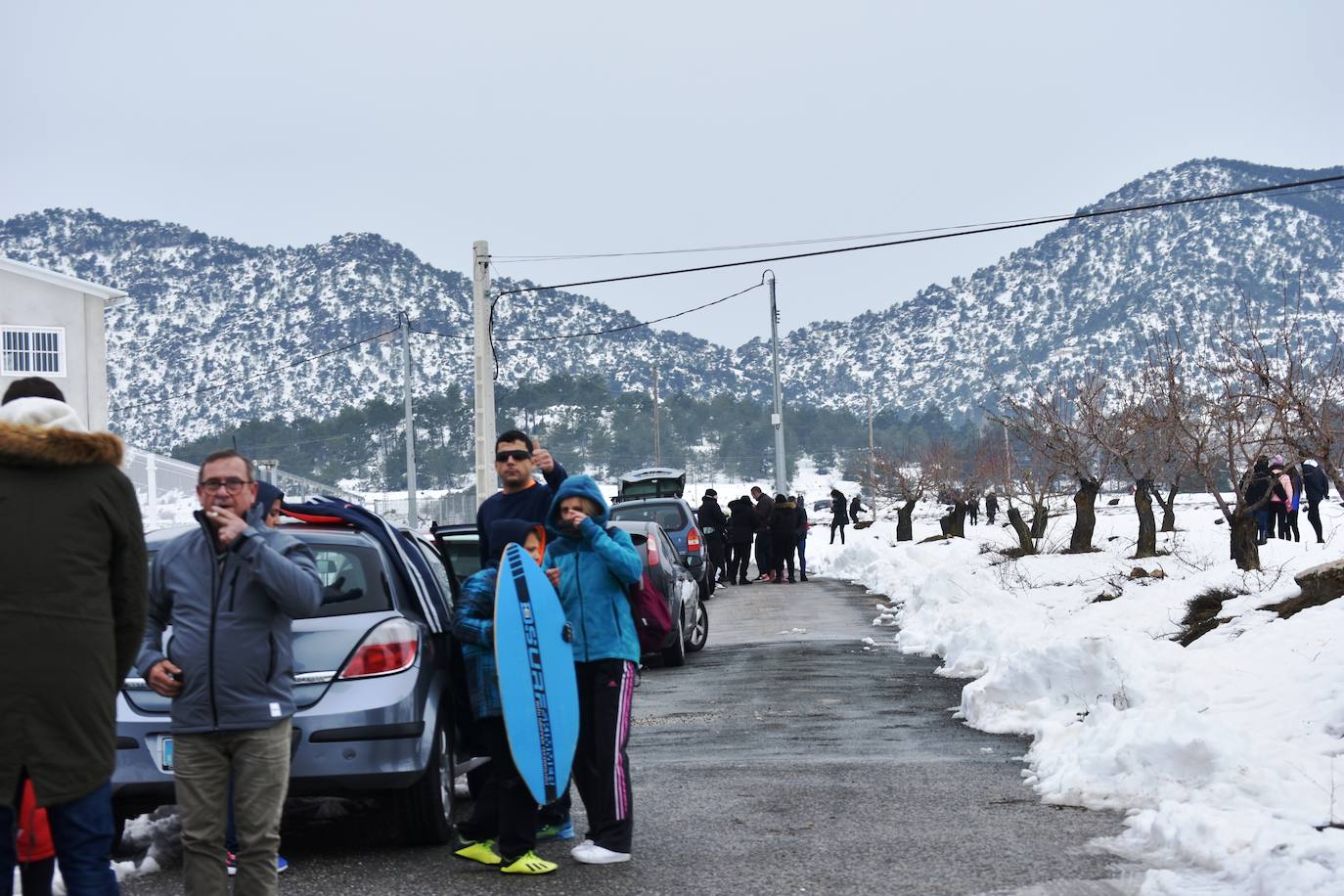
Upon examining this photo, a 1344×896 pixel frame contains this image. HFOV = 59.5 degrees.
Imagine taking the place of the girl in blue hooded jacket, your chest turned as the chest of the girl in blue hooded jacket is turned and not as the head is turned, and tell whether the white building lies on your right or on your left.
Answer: on your right

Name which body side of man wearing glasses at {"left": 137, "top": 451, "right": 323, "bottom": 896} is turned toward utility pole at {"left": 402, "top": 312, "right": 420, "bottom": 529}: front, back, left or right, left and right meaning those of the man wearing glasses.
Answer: back

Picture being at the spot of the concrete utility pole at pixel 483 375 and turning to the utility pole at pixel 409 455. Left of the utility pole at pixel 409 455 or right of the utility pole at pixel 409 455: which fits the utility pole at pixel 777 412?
right

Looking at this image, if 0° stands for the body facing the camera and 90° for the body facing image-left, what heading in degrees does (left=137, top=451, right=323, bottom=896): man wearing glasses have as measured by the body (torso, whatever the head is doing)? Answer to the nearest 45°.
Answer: approximately 0°

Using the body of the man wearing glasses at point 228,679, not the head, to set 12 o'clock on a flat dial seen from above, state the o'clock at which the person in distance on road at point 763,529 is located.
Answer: The person in distance on road is roughly at 7 o'clock from the man wearing glasses.
